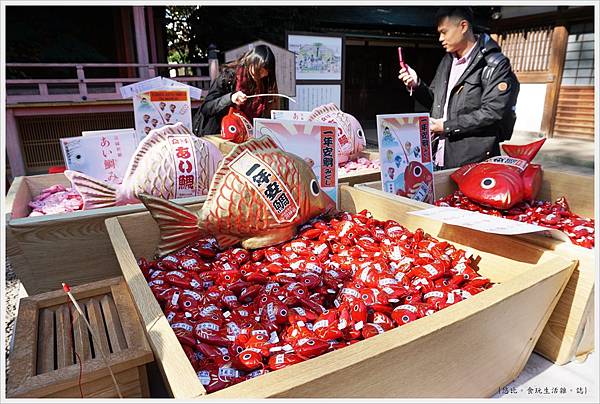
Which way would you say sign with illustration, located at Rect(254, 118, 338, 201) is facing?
toward the camera

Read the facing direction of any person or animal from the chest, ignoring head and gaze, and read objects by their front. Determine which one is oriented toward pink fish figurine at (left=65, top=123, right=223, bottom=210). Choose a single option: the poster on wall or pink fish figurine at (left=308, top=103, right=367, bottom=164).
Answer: the poster on wall

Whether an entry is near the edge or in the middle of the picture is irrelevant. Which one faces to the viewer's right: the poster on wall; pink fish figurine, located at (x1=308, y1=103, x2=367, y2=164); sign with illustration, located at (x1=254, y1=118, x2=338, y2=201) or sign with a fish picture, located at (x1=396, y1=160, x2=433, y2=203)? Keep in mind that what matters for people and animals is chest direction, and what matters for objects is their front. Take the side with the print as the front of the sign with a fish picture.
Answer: pink fish figurine, located at (x1=308, y1=103, x2=367, y2=164)

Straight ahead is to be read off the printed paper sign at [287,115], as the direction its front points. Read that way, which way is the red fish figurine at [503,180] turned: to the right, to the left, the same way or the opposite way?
to the right

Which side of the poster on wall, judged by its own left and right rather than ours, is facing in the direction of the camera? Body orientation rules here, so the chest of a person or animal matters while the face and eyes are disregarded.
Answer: front

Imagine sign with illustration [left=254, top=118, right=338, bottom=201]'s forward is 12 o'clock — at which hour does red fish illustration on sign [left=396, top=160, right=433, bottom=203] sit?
The red fish illustration on sign is roughly at 9 o'clock from the sign with illustration.

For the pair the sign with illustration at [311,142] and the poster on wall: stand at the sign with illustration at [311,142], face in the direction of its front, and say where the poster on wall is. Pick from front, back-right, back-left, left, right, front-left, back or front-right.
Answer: back

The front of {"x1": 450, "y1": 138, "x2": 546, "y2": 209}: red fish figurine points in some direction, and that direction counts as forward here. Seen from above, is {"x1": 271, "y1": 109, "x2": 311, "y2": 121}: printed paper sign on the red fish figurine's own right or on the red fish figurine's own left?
on the red fish figurine's own right

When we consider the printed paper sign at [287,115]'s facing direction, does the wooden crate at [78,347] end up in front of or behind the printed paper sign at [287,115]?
in front

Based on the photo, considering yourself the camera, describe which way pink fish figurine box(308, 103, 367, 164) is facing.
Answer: facing to the right of the viewer

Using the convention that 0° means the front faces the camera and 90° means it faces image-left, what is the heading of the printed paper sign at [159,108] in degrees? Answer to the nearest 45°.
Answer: approximately 0°

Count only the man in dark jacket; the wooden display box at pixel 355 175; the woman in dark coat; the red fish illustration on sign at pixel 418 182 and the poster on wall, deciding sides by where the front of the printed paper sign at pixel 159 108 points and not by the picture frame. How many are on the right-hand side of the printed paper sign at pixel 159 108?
0

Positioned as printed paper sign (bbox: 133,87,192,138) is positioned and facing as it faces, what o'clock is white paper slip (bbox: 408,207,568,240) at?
The white paper slip is roughly at 11 o'clock from the printed paper sign.

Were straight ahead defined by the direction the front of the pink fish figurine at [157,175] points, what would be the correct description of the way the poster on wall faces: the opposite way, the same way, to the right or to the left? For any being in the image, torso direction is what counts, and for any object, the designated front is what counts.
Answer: to the right

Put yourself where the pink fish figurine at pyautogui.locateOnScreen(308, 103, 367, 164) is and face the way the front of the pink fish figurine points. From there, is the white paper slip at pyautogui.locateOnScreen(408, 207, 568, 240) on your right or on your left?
on your right

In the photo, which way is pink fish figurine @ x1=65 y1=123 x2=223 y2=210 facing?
to the viewer's right

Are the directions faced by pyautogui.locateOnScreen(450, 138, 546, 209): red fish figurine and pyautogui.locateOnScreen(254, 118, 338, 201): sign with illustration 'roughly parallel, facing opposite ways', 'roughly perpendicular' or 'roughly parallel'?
roughly perpendicular
